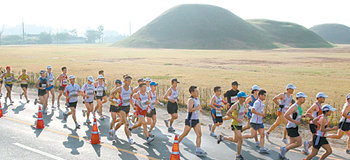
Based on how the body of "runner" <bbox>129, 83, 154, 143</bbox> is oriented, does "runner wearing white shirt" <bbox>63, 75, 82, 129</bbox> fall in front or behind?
behind

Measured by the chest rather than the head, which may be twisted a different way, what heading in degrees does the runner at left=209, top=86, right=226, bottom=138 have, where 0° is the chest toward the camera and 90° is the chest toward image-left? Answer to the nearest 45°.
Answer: approximately 315°

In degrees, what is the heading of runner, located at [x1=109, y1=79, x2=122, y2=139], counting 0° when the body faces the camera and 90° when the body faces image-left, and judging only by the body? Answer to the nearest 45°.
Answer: approximately 315°

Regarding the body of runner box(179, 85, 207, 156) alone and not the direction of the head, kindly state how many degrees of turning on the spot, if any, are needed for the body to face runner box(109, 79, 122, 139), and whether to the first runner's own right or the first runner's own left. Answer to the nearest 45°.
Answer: approximately 180°

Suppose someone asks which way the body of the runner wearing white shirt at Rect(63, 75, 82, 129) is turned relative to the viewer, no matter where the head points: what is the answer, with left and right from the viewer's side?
facing the viewer and to the right of the viewer

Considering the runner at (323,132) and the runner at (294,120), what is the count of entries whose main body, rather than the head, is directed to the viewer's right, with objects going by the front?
2

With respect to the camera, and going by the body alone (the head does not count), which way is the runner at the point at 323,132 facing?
to the viewer's right

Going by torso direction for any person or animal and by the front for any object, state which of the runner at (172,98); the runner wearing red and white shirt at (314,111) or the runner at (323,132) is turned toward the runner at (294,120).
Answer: the runner at (172,98)

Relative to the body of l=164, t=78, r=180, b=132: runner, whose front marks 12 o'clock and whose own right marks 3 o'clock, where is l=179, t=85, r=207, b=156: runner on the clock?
l=179, t=85, r=207, b=156: runner is roughly at 1 o'clock from l=164, t=78, r=180, b=132: runner.
